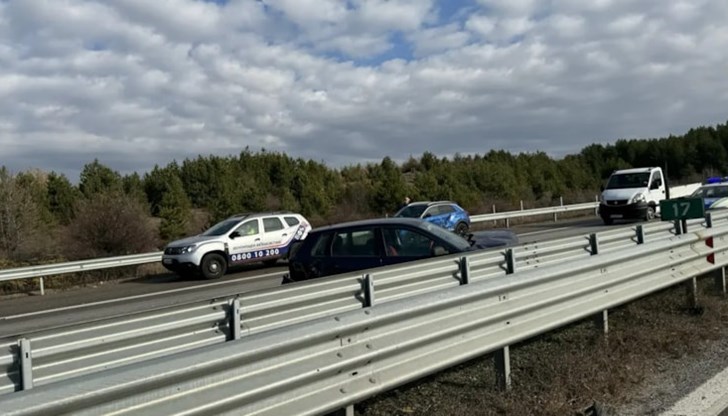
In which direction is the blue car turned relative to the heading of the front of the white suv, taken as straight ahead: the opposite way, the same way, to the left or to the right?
the same way

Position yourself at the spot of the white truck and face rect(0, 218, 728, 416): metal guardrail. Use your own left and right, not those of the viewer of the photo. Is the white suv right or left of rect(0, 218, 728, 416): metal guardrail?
right

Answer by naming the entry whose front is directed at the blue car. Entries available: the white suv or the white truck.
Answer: the white truck

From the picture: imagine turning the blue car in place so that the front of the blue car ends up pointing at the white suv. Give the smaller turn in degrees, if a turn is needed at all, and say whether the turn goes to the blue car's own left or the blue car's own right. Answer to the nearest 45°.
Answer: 0° — it already faces it

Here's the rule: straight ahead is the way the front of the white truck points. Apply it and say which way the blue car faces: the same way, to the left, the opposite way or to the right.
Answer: the same way

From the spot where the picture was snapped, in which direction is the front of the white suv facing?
facing the viewer and to the left of the viewer

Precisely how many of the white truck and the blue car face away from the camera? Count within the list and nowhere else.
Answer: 0

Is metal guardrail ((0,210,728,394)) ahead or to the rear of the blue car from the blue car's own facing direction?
ahead

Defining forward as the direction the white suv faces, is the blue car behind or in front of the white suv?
behind

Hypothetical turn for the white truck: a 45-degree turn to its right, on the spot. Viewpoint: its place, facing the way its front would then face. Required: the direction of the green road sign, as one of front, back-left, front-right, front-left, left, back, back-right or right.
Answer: left

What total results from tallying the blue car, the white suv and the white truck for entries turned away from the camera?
0

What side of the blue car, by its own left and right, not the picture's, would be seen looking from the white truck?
back

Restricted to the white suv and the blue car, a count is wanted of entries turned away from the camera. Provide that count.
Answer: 0

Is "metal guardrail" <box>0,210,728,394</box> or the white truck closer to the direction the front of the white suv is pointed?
the metal guardrail

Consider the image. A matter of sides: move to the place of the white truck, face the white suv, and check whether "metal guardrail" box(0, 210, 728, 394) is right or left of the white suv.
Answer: left
